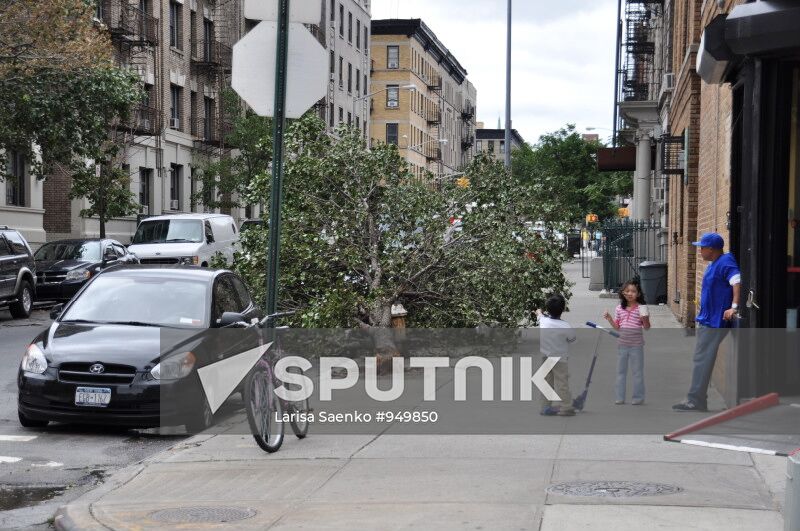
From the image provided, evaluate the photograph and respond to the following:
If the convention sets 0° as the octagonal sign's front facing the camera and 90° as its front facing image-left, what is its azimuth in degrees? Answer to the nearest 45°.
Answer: approximately 180°

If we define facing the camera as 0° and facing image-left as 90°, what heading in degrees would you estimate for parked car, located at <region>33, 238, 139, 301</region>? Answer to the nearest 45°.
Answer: approximately 45°

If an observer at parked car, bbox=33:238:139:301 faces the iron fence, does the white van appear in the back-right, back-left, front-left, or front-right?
front-left

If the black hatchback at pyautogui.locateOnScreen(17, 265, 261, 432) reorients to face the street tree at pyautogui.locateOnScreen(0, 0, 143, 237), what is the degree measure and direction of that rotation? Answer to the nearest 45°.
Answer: approximately 135° to its right

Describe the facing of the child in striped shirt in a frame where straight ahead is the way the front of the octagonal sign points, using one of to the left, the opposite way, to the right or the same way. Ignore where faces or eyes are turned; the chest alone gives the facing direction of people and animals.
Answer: the opposite way

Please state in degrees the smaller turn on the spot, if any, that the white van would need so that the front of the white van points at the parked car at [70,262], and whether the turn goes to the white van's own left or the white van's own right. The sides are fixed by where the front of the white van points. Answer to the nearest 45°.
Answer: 0° — it already faces it

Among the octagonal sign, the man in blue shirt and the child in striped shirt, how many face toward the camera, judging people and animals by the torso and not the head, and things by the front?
1

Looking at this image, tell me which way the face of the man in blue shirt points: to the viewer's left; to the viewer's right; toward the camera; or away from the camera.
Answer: to the viewer's left

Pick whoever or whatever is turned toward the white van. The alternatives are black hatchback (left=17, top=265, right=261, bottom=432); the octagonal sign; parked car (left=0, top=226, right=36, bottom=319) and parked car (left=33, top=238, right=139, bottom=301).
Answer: the octagonal sign

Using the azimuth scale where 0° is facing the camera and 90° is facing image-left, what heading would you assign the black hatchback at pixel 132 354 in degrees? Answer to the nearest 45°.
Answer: approximately 45°

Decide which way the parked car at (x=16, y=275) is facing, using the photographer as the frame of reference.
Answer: facing the viewer and to the left of the viewer

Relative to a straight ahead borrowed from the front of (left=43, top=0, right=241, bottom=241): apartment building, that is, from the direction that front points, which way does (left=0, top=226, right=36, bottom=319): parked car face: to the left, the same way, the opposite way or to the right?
to the right

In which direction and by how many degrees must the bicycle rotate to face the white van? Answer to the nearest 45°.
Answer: approximately 135° to its right

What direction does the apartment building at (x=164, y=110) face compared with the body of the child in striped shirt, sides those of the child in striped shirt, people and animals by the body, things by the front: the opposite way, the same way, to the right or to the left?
to the left

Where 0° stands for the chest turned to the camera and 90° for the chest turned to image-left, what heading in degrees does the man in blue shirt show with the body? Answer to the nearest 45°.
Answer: approximately 90°
